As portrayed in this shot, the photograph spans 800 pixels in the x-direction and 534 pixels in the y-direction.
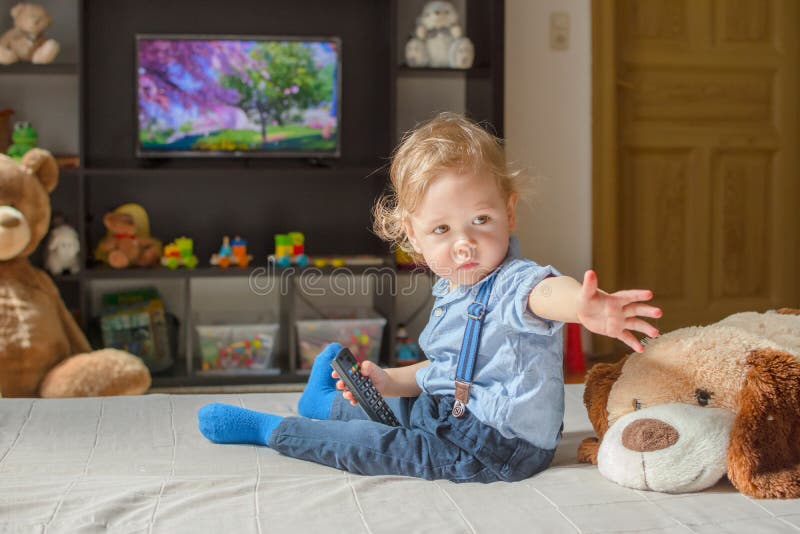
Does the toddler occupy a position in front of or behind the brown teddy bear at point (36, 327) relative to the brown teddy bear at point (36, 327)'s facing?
in front

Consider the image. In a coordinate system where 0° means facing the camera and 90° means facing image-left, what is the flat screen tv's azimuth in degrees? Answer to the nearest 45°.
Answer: approximately 0°

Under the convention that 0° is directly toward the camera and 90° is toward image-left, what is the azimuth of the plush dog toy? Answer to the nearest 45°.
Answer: approximately 45°

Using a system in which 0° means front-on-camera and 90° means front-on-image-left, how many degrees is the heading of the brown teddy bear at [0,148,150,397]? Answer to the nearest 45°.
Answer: approximately 0°
